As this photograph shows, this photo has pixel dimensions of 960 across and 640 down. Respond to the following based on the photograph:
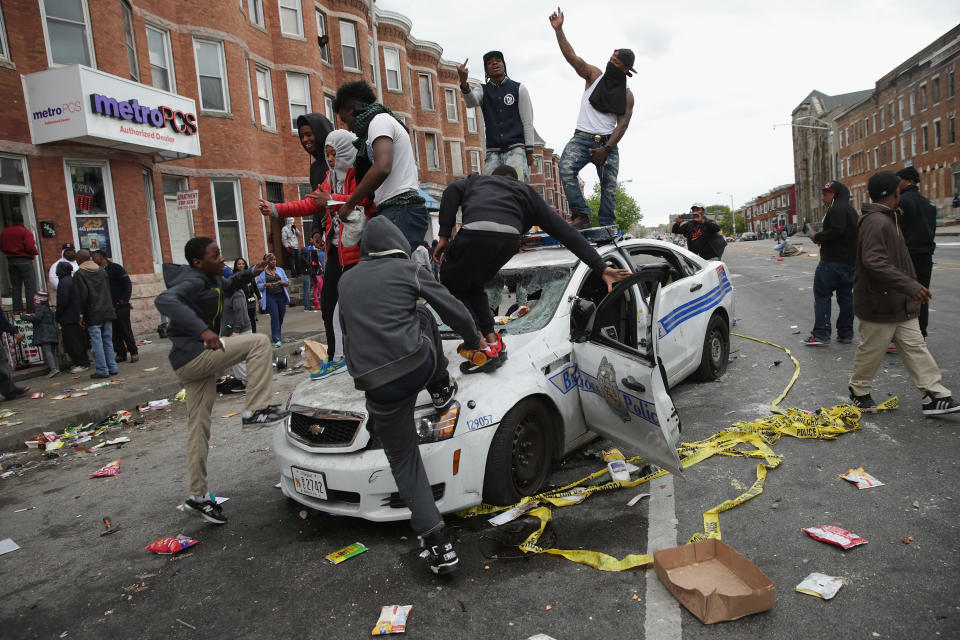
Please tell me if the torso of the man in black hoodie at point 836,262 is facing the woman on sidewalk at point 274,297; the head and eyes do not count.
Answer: yes

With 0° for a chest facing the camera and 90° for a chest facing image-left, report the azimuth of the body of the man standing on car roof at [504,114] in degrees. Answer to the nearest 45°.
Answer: approximately 0°

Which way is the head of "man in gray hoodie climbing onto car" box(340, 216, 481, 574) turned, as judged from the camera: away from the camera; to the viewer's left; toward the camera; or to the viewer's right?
away from the camera

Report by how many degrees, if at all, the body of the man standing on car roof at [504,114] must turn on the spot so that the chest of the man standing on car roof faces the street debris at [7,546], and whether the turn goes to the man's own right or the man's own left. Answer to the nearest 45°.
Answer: approximately 45° to the man's own right

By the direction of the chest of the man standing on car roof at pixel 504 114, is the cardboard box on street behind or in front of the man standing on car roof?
in front

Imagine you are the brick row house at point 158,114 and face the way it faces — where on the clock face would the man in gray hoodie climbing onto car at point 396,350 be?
The man in gray hoodie climbing onto car is roughly at 1 o'clock from the brick row house.

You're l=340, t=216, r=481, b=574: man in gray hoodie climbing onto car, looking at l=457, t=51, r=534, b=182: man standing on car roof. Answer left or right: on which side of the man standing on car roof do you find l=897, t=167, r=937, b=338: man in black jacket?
right

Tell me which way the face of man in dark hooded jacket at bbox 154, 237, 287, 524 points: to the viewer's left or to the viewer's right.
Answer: to the viewer's right

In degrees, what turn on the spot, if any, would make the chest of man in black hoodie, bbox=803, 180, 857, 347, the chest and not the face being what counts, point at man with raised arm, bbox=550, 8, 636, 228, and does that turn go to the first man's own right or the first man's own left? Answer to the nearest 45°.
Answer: approximately 45° to the first man's own left

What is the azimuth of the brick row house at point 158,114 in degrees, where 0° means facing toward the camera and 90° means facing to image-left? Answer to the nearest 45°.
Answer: approximately 315°

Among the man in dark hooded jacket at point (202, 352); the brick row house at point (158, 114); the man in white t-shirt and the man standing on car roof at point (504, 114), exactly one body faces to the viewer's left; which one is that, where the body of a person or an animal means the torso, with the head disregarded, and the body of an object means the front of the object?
the man in white t-shirt

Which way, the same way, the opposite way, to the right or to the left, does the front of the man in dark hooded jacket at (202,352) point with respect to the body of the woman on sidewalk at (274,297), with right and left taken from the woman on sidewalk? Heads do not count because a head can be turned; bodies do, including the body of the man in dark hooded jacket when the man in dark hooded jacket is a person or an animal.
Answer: to the left

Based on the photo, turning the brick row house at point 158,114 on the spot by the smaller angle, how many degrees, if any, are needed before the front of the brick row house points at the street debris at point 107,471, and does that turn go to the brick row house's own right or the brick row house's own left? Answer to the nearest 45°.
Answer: approximately 45° to the brick row house's own right

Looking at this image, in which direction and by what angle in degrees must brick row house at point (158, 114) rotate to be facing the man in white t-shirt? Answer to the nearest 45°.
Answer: approximately 45° to its right

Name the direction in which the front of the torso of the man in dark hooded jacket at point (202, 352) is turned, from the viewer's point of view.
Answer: to the viewer's right

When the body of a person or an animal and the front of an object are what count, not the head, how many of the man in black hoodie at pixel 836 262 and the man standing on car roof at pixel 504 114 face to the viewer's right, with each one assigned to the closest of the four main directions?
0
